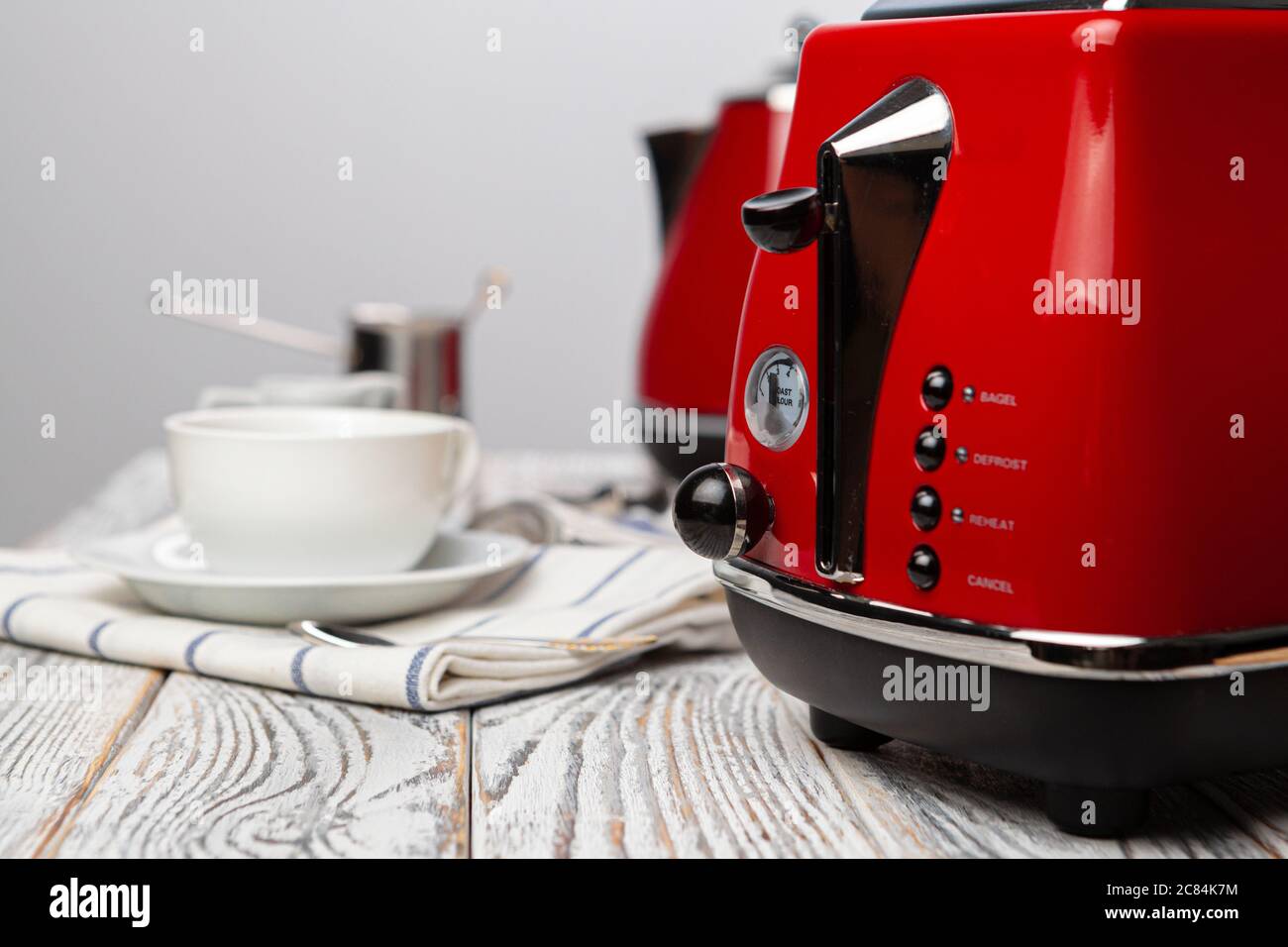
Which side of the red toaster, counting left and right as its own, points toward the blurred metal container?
right
